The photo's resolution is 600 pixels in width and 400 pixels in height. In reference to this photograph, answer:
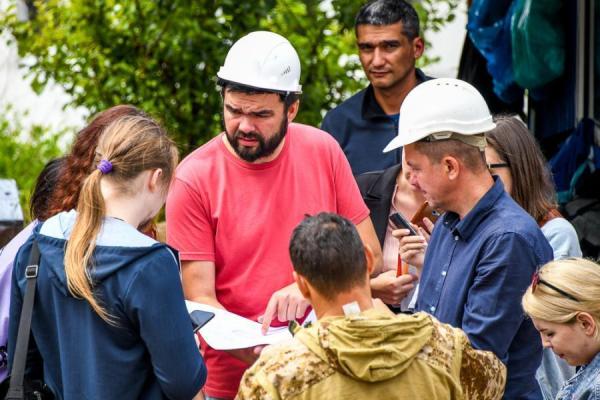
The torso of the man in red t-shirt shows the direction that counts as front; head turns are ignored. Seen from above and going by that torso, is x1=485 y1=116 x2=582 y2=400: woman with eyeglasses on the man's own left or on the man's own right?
on the man's own left

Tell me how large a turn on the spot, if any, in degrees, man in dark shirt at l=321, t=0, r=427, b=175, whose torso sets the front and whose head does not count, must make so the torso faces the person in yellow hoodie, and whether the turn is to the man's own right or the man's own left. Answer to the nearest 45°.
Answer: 0° — they already face them

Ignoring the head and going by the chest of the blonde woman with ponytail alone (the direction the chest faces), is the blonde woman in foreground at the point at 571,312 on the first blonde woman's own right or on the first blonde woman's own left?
on the first blonde woman's own right

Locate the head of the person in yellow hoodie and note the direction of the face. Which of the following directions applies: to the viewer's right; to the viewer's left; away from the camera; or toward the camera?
away from the camera

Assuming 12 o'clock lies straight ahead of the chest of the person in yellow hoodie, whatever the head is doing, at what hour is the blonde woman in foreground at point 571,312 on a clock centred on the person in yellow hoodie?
The blonde woman in foreground is roughly at 2 o'clock from the person in yellow hoodie.

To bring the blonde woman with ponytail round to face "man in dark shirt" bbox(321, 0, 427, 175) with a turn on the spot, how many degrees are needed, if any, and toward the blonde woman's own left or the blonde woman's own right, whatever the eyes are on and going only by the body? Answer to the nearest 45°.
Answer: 0° — they already face them

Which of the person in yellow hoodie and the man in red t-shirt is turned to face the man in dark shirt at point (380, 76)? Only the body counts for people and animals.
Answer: the person in yellow hoodie

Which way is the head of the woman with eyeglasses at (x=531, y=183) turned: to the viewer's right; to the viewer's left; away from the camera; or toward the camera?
to the viewer's left

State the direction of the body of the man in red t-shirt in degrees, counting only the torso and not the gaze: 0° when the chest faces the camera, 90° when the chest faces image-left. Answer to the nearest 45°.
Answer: approximately 0°

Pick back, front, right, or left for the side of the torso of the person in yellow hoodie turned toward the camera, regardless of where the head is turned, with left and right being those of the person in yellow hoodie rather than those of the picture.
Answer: back

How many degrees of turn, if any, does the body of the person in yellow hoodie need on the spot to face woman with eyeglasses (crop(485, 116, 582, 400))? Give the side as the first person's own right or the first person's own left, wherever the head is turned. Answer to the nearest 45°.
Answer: approximately 45° to the first person's own right
